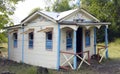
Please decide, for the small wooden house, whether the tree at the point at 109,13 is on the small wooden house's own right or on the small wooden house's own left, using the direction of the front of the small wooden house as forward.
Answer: on the small wooden house's own left

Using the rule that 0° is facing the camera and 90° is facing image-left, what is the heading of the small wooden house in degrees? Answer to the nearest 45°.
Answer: approximately 315°

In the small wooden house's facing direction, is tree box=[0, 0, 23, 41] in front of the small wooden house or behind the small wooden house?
behind
